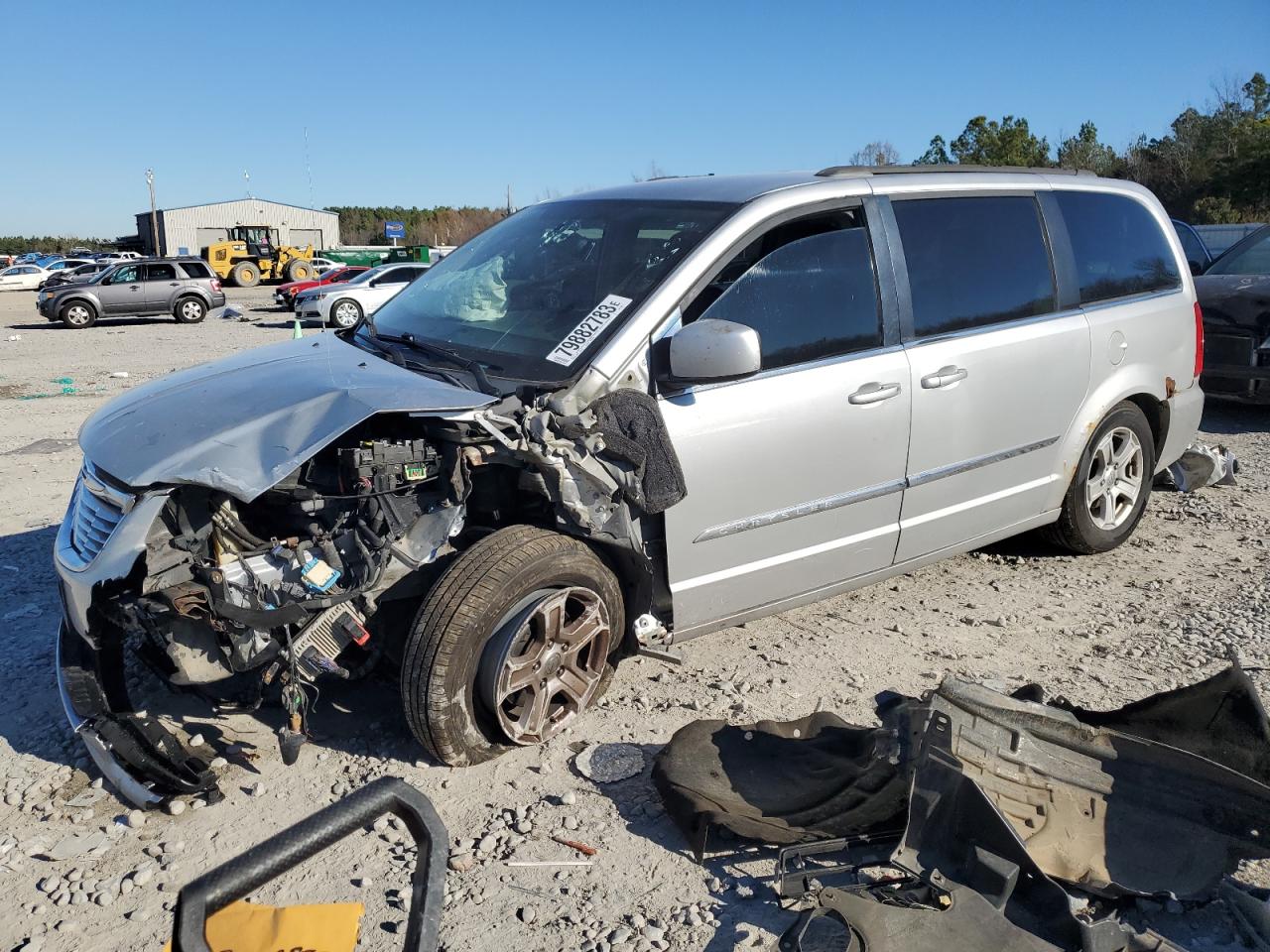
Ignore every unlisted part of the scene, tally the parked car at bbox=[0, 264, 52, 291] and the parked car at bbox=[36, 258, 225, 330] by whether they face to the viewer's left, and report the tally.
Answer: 2

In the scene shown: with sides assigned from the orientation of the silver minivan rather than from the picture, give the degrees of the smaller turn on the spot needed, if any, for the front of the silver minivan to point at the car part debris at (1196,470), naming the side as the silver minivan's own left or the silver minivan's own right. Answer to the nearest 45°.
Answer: approximately 180°

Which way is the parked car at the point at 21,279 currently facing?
to the viewer's left

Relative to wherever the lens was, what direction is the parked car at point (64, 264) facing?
facing to the left of the viewer

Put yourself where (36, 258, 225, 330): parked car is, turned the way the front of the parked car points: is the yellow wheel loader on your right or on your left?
on your right

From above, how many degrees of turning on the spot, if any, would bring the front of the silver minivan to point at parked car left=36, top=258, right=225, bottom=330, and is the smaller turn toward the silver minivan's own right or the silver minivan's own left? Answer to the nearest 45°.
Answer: approximately 90° to the silver minivan's own right

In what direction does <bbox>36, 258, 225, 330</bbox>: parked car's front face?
to the viewer's left
